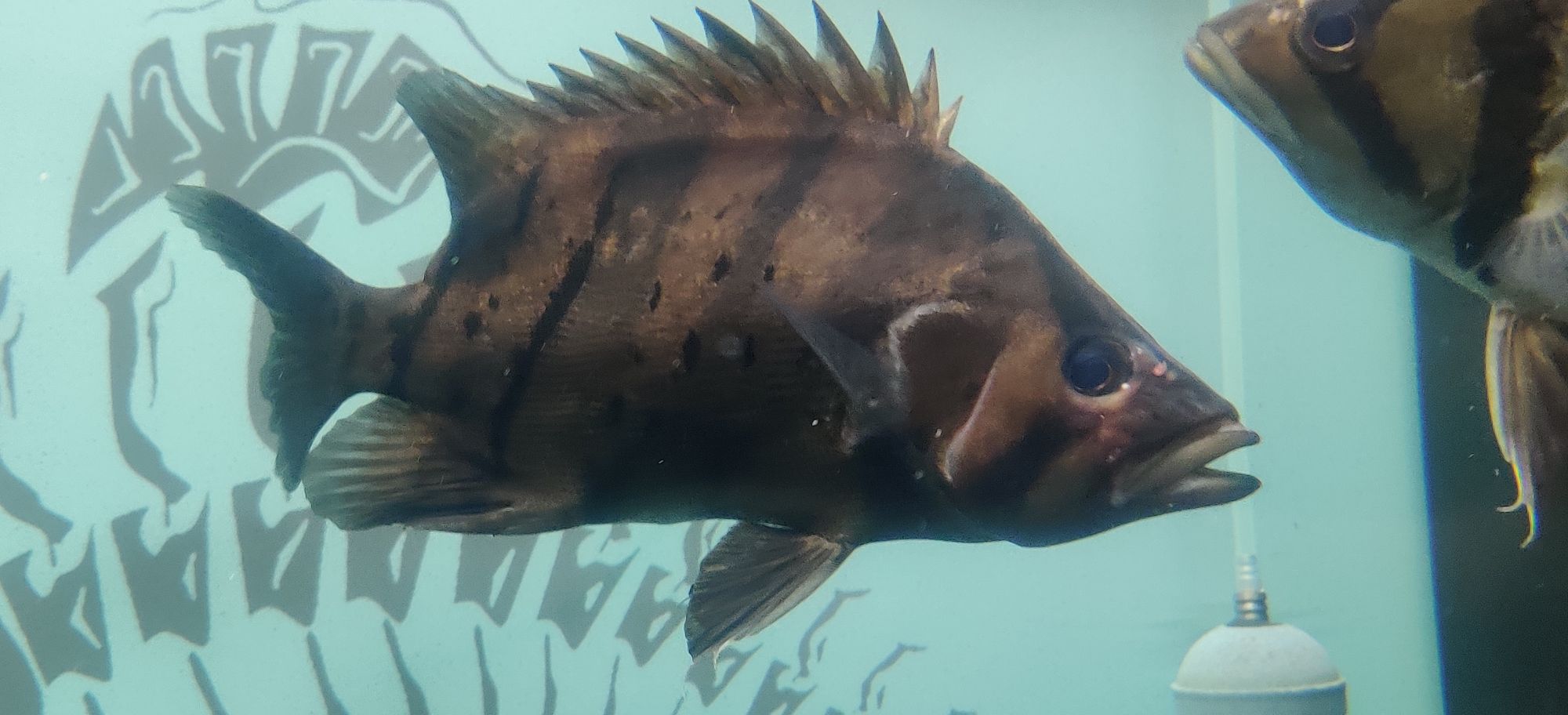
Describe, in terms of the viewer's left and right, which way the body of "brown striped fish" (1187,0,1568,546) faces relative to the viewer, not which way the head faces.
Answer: facing to the left of the viewer

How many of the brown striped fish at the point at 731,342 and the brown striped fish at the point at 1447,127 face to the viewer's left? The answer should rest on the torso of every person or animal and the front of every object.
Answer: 1

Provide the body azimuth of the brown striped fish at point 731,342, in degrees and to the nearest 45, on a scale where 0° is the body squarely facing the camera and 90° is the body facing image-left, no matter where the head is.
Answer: approximately 270°
